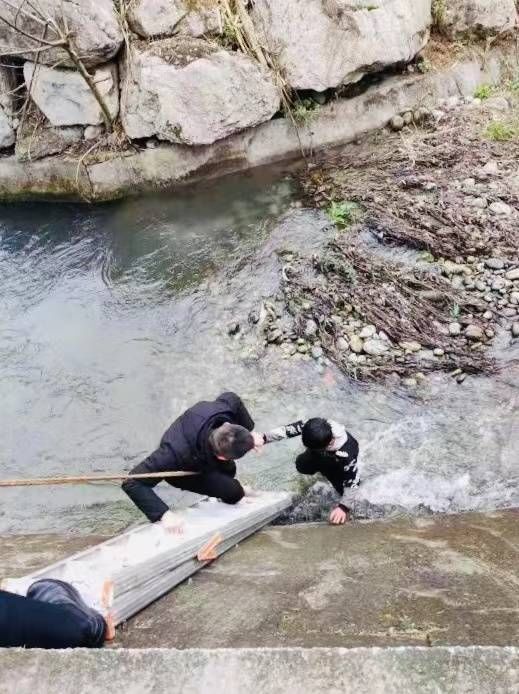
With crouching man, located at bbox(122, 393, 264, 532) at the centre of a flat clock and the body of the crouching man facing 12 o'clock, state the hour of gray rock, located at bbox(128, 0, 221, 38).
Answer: The gray rock is roughly at 8 o'clock from the crouching man.

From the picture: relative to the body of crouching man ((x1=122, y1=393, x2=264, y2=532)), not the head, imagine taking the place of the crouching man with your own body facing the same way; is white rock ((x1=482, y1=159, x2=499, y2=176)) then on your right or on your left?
on your left

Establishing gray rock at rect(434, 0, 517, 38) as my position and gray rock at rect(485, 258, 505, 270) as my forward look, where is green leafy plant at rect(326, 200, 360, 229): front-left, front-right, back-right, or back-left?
front-right

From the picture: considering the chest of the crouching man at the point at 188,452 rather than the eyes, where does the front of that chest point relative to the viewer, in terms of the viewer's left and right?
facing the viewer and to the right of the viewer

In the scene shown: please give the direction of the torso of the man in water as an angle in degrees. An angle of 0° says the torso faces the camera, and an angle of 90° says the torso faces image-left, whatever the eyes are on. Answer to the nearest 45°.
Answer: approximately 45°

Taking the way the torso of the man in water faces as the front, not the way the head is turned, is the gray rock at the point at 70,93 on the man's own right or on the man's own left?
on the man's own right

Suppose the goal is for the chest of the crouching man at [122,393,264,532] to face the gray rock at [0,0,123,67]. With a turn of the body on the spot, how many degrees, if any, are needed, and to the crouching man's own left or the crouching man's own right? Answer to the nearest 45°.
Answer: approximately 135° to the crouching man's own left

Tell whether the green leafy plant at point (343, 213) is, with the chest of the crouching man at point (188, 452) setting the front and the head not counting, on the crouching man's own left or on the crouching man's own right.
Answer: on the crouching man's own left
